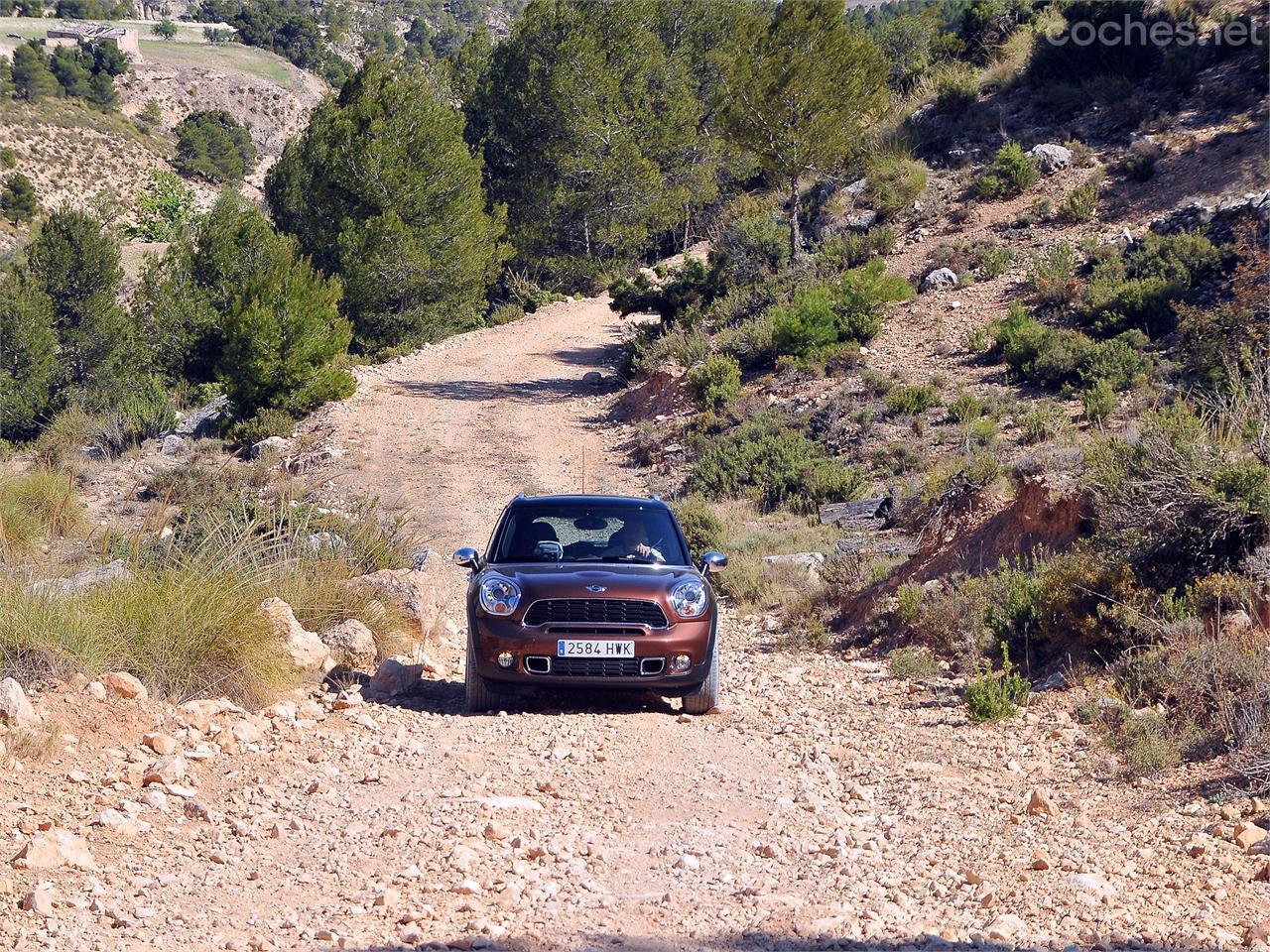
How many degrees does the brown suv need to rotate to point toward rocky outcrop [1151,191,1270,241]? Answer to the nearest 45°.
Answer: approximately 135° to its left

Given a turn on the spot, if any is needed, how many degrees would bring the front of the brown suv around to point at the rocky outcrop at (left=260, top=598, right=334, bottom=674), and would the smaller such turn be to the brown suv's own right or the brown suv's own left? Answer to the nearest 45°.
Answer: approximately 90° to the brown suv's own right

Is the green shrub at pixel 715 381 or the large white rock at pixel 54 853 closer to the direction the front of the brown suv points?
the large white rock

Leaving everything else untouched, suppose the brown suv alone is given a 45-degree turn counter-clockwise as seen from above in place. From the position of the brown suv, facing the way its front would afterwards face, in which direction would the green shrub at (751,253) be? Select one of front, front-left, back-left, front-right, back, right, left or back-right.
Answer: back-left

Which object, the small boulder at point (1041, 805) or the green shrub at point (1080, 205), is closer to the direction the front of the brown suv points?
the small boulder

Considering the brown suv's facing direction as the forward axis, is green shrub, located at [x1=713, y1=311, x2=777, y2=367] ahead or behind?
behind

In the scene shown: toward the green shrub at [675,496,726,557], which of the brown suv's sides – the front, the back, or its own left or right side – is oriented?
back

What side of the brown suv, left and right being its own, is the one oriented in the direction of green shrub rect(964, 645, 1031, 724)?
left

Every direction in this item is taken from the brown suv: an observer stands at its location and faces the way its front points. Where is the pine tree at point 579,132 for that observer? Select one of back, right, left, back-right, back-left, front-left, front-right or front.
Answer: back

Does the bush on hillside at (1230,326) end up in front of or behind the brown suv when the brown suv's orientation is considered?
behind

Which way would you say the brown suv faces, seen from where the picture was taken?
facing the viewer

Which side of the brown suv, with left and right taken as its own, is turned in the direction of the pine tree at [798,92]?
back

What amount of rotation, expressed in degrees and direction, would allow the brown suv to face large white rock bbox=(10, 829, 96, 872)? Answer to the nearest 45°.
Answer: approximately 45° to its right

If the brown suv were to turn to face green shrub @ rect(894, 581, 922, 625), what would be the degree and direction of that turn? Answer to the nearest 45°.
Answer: approximately 135° to its left
